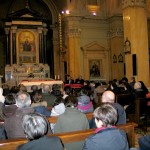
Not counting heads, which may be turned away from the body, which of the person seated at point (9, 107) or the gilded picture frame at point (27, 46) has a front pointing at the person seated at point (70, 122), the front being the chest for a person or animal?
the gilded picture frame

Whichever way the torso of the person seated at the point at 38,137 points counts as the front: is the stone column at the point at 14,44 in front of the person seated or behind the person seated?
in front

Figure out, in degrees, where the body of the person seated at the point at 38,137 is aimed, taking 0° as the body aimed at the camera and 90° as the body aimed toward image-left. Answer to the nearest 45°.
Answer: approximately 180°

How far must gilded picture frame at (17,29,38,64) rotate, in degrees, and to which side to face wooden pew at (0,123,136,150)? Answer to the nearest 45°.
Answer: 0° — it already faces it

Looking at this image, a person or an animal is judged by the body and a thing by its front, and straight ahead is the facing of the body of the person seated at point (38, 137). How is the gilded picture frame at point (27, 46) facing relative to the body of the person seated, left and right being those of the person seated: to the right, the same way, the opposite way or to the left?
the opposite way

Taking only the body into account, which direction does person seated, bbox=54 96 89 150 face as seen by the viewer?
away from the camera

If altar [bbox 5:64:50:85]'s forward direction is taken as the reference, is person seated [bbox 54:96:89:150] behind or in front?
in front

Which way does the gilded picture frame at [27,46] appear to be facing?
toward the camera

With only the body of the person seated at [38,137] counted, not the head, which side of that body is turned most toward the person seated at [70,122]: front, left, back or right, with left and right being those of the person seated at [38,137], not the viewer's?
front

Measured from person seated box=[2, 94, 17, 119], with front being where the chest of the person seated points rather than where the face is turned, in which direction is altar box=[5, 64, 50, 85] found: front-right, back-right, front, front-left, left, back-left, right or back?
front

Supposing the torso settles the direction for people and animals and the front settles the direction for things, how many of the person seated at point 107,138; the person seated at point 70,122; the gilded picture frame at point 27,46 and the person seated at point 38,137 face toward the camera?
1

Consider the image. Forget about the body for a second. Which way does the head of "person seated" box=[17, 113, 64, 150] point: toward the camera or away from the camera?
away from the camera

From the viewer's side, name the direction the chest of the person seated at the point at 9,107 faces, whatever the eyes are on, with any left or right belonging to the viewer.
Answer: facing away from the viewer

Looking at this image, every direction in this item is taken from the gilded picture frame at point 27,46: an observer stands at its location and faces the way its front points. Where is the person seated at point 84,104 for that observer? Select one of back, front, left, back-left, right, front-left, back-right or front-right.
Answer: front

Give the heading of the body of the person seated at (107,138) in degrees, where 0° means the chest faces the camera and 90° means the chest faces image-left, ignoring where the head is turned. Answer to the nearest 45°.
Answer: approximately 135°

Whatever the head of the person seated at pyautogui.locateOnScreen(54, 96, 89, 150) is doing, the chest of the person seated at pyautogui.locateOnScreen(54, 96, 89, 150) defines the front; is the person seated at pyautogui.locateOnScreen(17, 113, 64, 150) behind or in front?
behind

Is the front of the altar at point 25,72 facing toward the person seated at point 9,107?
yes

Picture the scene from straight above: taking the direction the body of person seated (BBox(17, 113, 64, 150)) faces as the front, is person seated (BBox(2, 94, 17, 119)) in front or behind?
in front

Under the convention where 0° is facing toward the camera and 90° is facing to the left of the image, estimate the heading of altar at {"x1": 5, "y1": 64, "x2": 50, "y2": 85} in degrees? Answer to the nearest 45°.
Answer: approximately 0°
